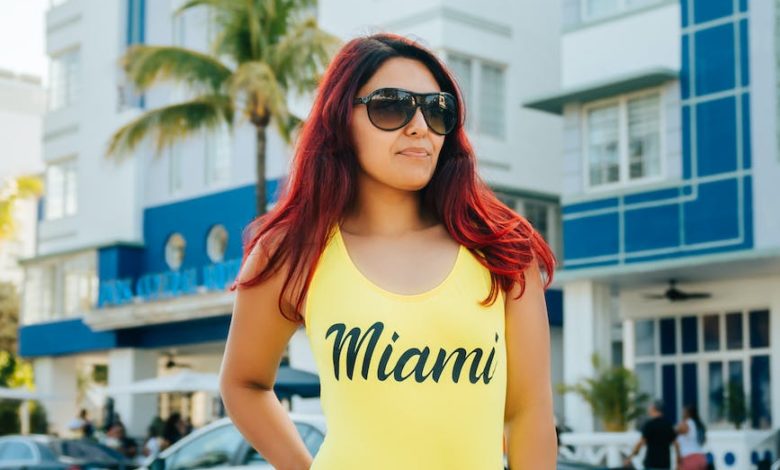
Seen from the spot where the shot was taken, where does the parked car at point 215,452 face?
facing to the left of the viewer

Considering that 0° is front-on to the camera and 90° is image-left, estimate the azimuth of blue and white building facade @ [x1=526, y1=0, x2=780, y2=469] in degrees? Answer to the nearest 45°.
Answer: approximately 45°

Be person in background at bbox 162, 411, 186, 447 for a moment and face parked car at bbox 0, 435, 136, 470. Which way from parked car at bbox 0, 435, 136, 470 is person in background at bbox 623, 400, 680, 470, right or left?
left

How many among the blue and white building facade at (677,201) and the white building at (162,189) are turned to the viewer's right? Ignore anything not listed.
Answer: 0

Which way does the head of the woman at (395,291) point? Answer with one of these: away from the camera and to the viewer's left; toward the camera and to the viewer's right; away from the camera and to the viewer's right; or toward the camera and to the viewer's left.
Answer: toward the camera and to the viewer's right

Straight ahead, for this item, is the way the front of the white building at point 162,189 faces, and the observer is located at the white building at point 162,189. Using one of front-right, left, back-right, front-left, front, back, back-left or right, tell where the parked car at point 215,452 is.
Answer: front-left

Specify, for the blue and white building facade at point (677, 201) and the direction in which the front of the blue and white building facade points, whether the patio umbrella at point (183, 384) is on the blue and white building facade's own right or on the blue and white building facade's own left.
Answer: on the blue and white building facade's own right

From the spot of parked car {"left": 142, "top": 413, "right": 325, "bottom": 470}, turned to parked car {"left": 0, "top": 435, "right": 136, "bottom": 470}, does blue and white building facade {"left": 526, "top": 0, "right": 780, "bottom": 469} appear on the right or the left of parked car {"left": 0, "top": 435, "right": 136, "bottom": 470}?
right

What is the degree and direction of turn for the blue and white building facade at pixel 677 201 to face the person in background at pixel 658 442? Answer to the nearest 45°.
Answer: approximately 45° to its left

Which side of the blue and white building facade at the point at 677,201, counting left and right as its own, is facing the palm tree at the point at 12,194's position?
right
